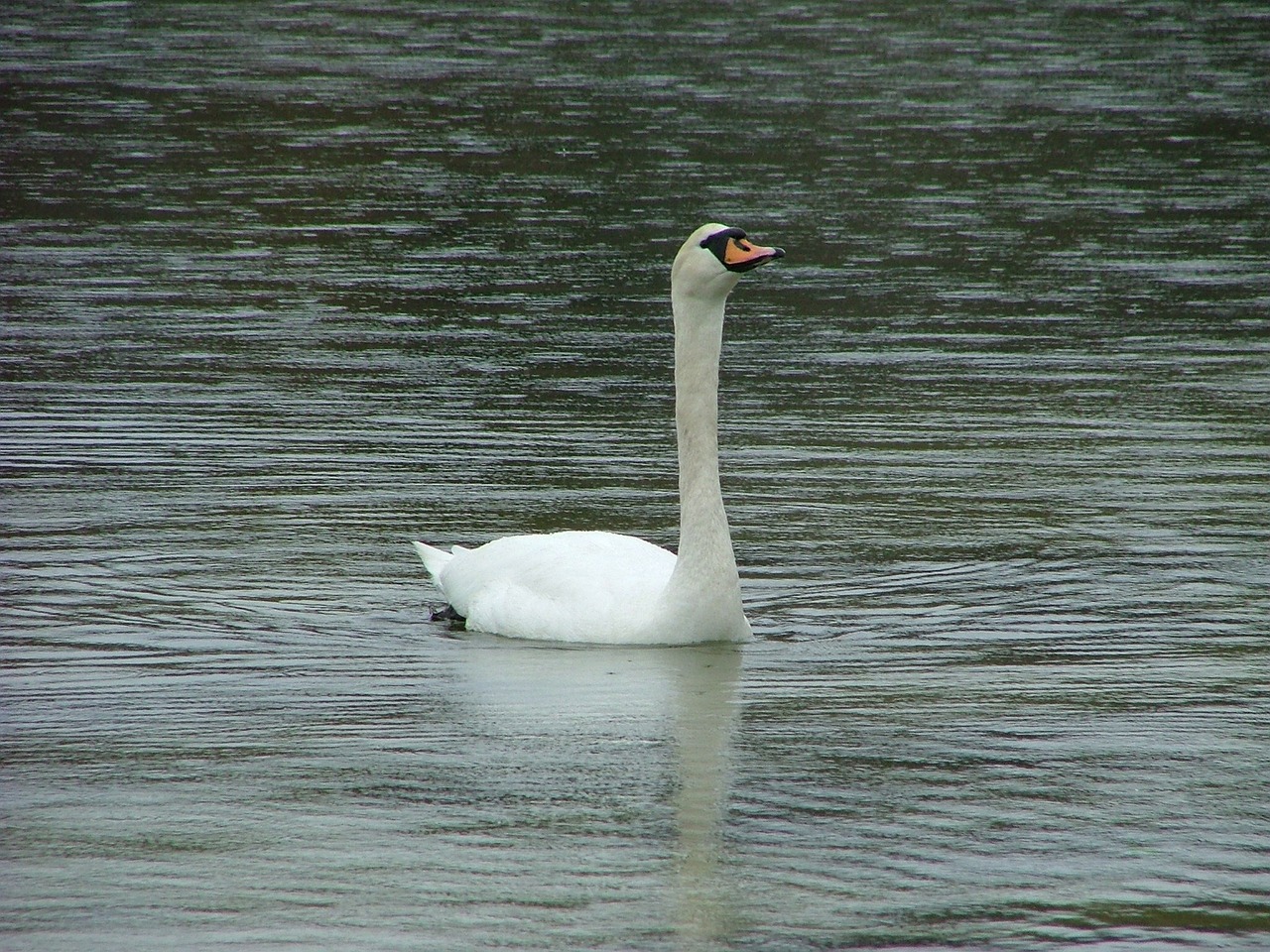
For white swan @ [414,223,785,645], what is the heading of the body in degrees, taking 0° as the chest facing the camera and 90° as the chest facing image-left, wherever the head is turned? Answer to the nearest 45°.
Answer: approximately 270°
